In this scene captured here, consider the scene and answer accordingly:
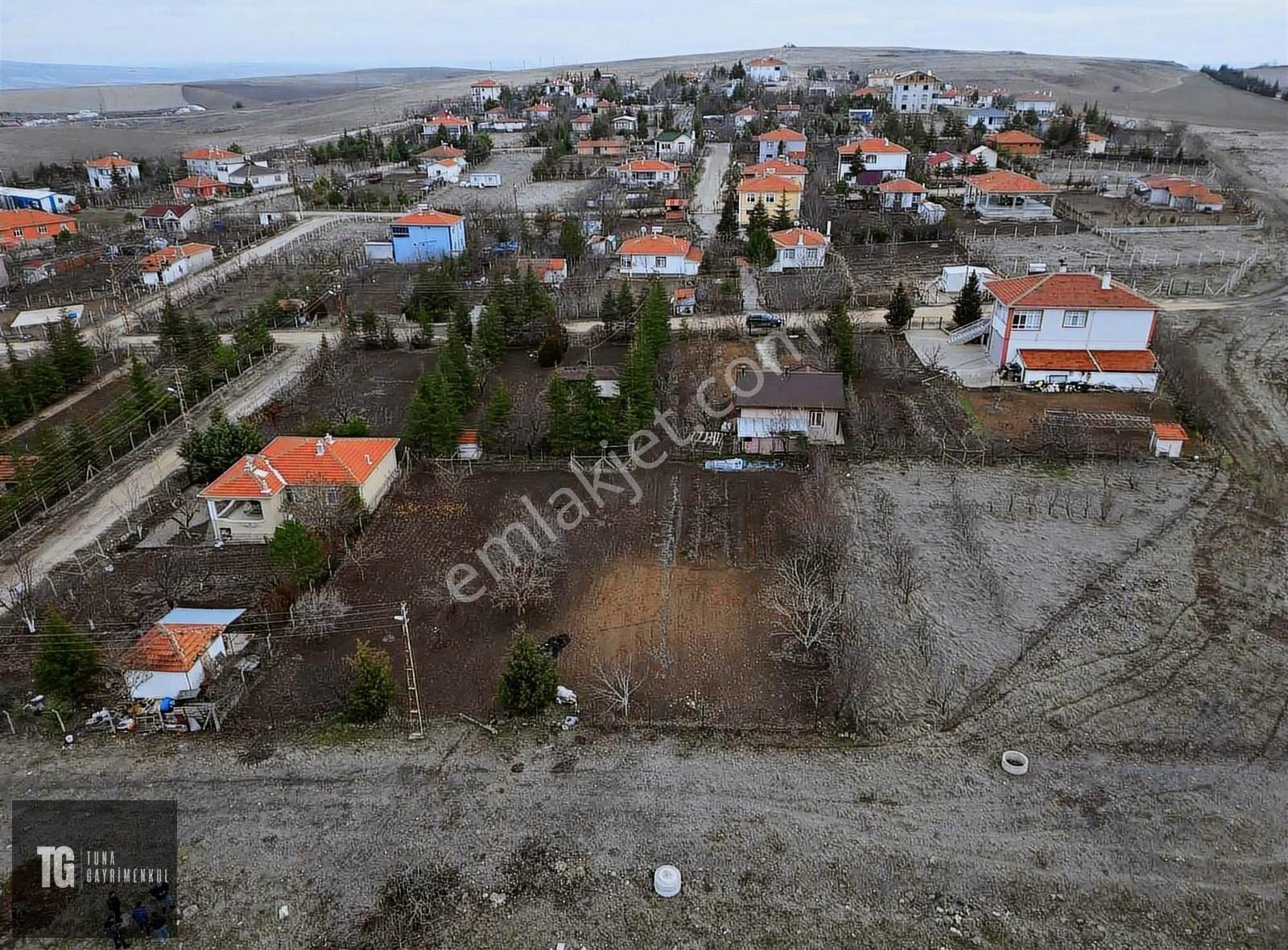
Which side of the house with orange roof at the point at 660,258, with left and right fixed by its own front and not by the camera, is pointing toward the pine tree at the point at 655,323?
front

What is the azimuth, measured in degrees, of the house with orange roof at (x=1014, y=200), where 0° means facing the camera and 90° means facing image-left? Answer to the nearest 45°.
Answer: approximately 0°

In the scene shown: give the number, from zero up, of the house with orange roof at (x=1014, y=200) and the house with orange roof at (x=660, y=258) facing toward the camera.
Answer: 2

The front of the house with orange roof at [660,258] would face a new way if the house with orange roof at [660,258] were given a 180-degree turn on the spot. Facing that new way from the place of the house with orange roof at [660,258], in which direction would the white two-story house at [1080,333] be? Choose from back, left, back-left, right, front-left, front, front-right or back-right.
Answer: back-right

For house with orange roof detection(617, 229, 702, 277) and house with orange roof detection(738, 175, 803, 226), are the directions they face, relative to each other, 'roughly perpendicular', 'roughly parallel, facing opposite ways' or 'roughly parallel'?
roughly parallel

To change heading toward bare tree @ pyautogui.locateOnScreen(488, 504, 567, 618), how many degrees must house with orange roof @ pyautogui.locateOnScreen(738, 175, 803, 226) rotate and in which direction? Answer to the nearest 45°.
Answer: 0° — it already faces it

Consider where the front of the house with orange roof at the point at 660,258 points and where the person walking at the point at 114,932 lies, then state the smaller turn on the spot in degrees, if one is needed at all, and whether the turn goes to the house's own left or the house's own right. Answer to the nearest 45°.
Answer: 0° — it already faces them

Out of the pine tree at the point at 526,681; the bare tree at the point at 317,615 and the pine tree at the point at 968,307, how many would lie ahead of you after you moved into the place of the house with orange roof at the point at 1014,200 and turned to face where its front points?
3

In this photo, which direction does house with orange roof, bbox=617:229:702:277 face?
toward the camera

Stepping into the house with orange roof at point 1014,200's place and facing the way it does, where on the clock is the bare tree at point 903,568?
The bare tree is roughly at 12 o'clock from the house with orange roof.

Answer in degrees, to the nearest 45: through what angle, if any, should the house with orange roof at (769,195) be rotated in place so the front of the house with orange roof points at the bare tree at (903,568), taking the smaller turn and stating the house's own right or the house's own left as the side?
0° — it already faces it

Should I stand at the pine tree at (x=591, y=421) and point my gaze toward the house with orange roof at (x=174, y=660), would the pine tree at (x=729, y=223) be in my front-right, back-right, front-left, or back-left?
back-right

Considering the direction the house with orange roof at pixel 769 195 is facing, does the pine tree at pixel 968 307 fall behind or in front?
in front

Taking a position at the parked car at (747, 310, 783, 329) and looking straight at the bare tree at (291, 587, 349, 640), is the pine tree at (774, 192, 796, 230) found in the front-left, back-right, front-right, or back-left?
back-right

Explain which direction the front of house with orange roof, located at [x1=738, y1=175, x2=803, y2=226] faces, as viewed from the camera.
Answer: facing the viewer

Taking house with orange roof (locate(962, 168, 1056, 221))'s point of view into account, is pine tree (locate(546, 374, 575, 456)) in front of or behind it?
in front

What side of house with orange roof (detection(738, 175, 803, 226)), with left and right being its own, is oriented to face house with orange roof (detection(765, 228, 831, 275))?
front

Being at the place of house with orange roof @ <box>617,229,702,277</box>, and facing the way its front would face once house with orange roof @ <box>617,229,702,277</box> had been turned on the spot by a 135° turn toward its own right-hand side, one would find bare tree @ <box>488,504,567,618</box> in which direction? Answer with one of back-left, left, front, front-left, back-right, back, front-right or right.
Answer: back-left

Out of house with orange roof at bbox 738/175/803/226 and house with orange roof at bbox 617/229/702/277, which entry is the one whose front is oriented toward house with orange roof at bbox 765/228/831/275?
house with orange roof at bbox 738/175/803/226

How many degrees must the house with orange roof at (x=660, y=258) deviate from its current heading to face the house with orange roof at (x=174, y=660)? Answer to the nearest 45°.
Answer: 0° — it already faces it

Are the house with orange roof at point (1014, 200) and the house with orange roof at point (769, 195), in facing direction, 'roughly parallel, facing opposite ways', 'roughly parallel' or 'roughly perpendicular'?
roughly parallel
